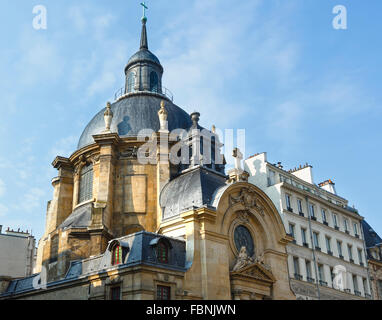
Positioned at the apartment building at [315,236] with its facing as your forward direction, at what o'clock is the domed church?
The domed church is roughly at 3 o'clock from the apartment building.

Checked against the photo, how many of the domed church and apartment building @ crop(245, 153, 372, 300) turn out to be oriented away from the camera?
0

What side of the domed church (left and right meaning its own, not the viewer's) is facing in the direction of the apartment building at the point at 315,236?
left
